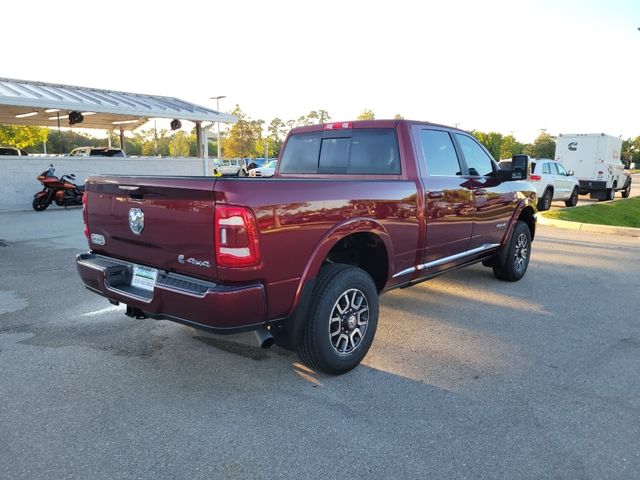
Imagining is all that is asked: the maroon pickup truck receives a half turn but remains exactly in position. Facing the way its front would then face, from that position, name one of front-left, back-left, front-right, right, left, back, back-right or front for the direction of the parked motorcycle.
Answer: right

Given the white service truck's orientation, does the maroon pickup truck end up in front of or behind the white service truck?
behind

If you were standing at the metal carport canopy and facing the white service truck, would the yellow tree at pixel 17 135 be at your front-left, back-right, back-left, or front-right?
back-left

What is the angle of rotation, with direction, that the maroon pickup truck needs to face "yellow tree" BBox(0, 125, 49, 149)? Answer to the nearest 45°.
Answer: approximately 90° to its left

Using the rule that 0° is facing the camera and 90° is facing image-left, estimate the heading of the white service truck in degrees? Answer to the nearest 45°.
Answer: approximately 225°

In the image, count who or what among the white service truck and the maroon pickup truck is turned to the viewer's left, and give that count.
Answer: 0

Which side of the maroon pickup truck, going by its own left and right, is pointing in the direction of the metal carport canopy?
left

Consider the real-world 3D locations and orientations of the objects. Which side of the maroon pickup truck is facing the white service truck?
front

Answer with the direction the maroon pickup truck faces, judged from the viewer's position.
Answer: facing away from the viewer and to the right of the viewer

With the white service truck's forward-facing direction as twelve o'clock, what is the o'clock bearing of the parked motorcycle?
The parked motorcycle is roughly at 6 o'clock from the white service truck.

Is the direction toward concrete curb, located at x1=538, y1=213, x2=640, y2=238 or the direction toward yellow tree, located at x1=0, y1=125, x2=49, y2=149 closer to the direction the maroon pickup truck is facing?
the concrete curb

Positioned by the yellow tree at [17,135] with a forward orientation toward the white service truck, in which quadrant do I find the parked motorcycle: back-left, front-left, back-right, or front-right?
front-right

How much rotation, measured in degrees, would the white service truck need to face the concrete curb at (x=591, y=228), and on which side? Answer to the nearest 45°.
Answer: approximately 135° to its right

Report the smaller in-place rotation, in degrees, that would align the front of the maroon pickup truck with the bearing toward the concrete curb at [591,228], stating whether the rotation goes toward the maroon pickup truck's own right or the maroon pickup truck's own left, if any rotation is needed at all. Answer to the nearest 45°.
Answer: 0° — it already faces it
